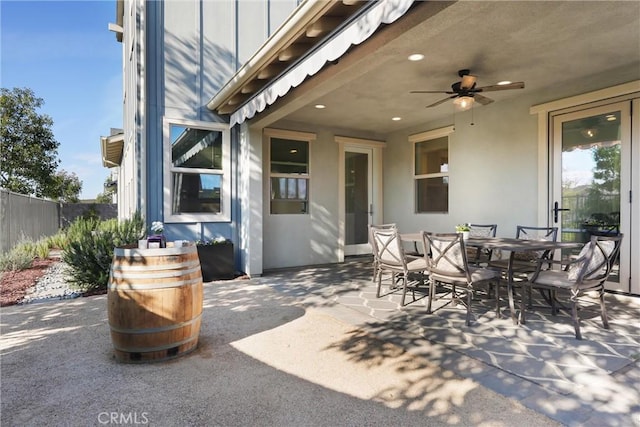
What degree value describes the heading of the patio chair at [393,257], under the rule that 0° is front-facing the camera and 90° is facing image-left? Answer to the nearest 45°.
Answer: approximately 225°

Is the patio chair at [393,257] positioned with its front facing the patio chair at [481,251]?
yes

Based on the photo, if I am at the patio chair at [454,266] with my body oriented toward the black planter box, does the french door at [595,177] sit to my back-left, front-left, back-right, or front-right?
back-right

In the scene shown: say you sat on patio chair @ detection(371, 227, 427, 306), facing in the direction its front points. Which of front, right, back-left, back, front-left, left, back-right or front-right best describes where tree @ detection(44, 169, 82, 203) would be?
left

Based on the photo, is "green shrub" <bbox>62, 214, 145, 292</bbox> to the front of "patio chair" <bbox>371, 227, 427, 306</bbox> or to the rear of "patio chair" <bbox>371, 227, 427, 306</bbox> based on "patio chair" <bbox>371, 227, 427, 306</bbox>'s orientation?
to the rear

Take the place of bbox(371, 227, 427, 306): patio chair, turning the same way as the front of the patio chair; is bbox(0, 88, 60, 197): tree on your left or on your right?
on your left

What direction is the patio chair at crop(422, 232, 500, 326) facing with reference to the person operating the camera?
facing away from the viewer and to the right of the viewer

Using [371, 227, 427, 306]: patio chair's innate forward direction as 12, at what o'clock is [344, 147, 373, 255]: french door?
The french door is roughly at 10 o'clock from the patio chair.

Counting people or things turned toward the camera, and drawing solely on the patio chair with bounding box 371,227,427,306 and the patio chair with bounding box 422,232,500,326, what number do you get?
0

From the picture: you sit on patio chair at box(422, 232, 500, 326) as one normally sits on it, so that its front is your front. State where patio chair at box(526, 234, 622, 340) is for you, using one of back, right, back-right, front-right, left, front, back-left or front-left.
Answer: front-right
